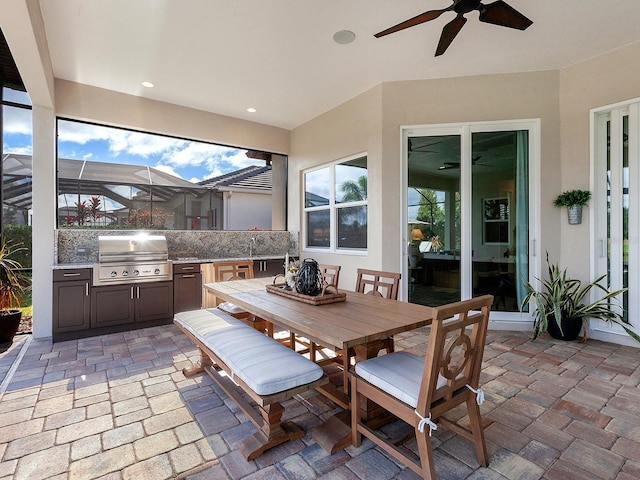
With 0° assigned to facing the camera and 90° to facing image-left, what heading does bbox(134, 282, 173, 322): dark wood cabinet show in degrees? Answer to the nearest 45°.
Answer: approximately 0°

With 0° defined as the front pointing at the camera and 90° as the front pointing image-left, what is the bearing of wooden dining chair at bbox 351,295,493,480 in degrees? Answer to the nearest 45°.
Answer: approximately 135°

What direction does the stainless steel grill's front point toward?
toward the camera

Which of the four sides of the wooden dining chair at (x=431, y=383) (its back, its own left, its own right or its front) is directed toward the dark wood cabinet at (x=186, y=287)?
front

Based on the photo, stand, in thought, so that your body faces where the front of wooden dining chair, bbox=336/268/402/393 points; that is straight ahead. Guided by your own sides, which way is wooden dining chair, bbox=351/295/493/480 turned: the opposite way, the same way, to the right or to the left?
to the right

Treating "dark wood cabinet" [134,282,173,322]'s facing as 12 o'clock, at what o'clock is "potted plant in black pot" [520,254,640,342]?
The potted plant in black pot is roughly at 10 o'clock from the dark wood cabinet.

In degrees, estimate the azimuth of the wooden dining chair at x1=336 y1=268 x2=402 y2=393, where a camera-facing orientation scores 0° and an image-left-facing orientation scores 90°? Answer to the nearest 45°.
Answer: approximately 45°

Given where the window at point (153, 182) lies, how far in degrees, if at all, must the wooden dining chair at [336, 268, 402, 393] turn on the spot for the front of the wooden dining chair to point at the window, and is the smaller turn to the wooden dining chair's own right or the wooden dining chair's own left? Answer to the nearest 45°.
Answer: approximately 90° to the wooden dining chair's own right

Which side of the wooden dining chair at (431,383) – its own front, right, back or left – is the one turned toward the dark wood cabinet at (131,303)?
front

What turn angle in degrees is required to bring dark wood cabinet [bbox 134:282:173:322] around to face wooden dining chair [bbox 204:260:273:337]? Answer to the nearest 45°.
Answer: approximately 45° to its left

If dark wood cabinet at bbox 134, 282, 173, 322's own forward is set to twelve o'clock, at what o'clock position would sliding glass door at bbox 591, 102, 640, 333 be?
The sliding glass door is roughly at 10 o'clock from the dark wood cabinet.

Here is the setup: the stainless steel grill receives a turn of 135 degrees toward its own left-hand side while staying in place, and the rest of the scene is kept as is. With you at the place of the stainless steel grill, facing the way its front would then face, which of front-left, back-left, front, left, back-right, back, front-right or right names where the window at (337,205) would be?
front-right

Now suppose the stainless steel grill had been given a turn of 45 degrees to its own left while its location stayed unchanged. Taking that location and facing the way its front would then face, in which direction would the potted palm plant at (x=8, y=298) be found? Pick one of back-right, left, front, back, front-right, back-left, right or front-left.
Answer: back-right

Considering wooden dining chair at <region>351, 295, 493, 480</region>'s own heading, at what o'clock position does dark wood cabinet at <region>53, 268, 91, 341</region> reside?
The dark wood cabinet is roughly at 11 o'clock from the wooden dining chair.

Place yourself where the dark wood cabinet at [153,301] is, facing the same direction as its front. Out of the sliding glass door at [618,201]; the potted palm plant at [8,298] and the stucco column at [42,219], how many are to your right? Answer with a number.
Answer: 2

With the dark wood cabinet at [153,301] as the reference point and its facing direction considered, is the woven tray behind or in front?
in front

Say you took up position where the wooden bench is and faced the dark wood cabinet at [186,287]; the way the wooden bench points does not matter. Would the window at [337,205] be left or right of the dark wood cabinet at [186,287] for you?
right
